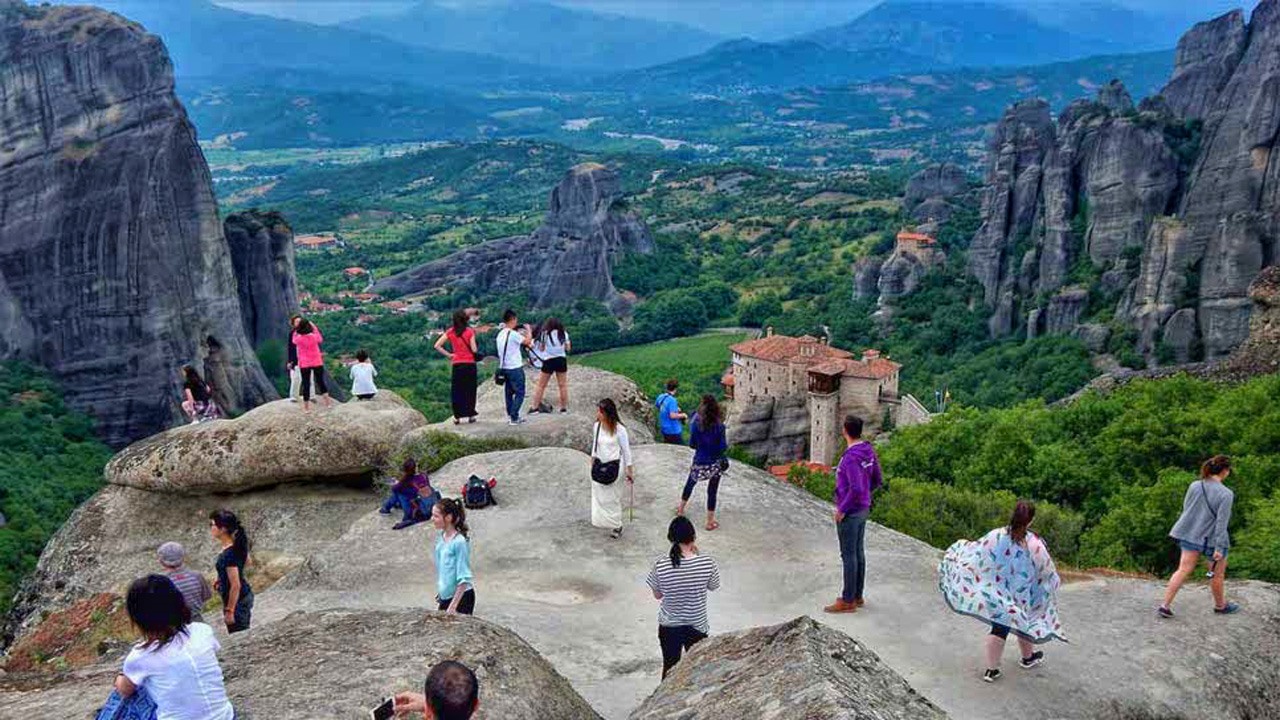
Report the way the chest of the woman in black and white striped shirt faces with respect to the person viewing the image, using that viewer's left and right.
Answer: facing away from the viewer

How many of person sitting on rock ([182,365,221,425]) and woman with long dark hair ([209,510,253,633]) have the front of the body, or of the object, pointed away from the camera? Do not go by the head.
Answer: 0

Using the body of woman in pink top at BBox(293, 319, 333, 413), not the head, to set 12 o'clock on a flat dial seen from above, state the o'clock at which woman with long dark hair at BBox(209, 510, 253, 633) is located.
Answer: The woman with long dark hair is roughly at 6 o'clock from the woman in pink top.

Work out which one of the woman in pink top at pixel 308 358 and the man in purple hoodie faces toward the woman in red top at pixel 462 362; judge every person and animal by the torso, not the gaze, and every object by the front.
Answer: the man in purple hoodie

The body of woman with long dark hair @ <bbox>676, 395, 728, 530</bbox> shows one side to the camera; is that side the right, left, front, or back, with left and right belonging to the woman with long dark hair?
back

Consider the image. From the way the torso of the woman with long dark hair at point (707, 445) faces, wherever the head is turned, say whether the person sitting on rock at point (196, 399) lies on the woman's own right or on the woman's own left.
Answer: on the woman's own left

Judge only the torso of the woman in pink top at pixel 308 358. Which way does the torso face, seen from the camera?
away from the camera

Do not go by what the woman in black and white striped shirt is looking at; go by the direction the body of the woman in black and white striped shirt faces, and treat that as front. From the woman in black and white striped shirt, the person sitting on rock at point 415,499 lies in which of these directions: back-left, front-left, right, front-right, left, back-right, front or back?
front-left

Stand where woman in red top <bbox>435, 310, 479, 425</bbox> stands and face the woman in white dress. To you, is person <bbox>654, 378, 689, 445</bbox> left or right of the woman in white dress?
left

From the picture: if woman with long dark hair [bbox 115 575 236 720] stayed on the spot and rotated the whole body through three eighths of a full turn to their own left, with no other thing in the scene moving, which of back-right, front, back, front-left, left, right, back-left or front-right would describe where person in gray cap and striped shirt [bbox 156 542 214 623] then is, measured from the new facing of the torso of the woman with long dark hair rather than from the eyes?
back

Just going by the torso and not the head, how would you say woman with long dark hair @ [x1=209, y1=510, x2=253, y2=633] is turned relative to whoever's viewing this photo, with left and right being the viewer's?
facing to the left of the viewer

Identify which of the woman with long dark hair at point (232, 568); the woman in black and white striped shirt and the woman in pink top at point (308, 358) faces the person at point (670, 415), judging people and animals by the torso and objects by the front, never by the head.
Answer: the woman in black and white striped shirt

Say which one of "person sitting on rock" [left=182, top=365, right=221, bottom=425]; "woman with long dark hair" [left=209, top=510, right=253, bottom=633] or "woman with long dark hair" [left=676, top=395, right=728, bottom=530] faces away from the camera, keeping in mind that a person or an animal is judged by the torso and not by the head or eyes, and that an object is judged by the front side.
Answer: "woman with long dark hair" [left=676, top=395, right=728, bottom=530]

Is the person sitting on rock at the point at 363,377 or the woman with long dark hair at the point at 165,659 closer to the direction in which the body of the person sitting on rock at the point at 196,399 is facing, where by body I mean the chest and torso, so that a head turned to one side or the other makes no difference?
the woman with long dark hair

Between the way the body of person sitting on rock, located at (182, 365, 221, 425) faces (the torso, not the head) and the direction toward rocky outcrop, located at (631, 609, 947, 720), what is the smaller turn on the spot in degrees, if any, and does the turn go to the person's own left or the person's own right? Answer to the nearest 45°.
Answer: approximately 90° to the person's own left

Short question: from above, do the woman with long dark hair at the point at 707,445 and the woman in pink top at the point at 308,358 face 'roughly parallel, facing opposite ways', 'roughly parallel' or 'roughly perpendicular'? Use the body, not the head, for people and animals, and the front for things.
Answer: roughly parallel
